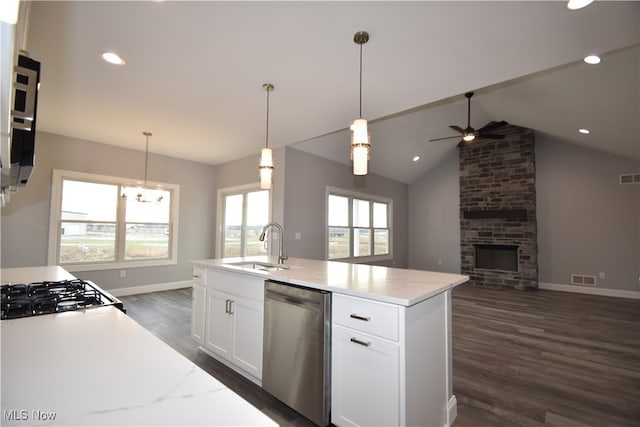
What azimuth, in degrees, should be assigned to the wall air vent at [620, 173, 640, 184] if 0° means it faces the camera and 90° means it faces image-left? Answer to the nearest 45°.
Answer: approximately 0°

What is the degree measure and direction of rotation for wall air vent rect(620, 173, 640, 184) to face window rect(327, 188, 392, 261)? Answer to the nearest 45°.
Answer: approximately 45° to its right

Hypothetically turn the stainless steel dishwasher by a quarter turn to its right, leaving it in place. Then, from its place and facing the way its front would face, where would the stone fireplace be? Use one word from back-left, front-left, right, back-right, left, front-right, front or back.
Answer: right

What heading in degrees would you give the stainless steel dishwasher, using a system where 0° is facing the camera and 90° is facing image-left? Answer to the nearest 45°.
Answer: approximately 45°

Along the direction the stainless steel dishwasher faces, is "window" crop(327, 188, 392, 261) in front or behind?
behind
